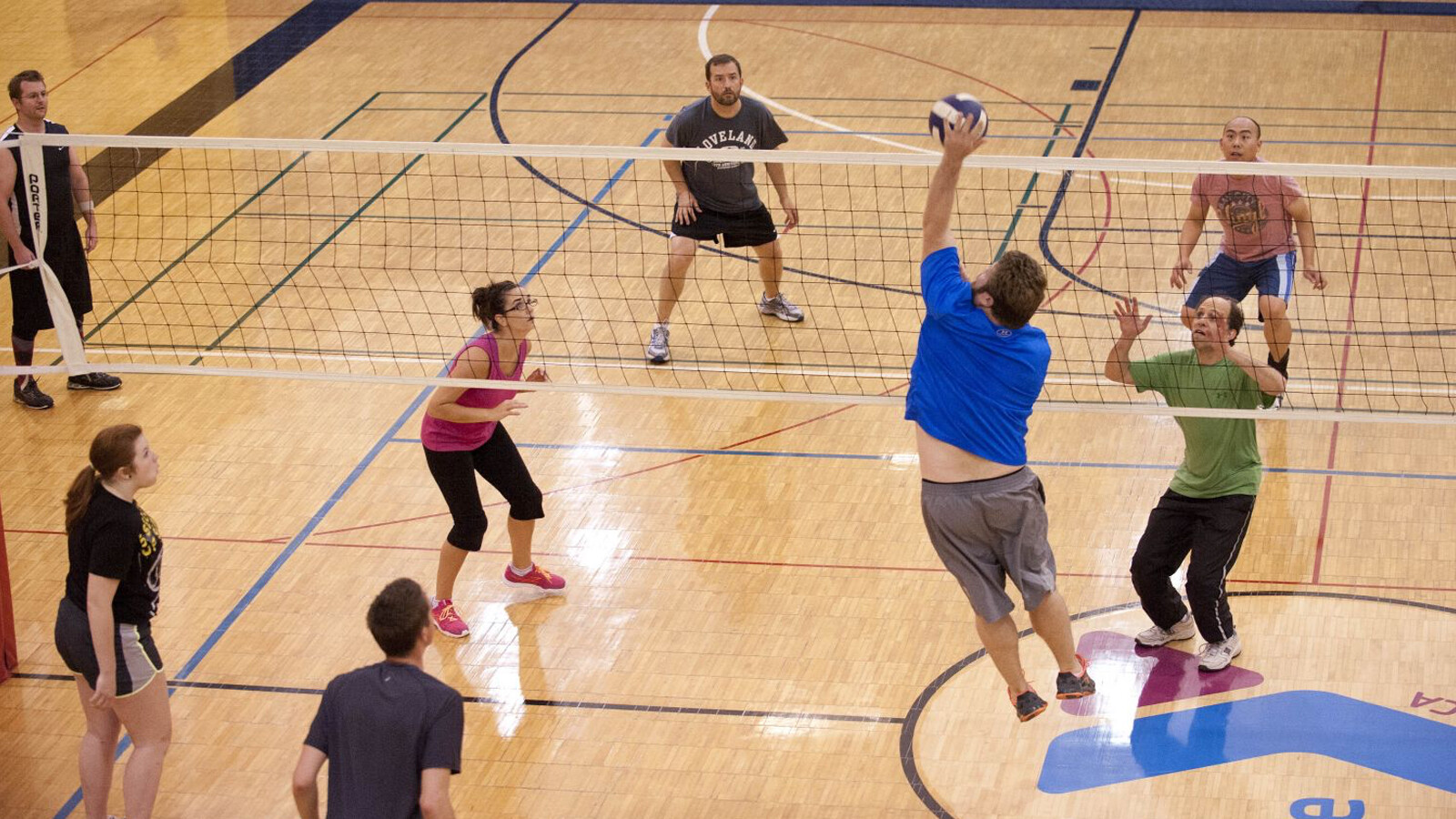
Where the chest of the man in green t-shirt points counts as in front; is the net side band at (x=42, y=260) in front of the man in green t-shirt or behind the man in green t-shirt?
in front

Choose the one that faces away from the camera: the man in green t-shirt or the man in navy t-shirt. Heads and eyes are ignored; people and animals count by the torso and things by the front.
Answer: the man in navy t-shirt

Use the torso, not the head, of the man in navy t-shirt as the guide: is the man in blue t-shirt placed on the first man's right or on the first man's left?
on the first man's right

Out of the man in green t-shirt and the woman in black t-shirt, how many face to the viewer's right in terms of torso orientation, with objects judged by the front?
1

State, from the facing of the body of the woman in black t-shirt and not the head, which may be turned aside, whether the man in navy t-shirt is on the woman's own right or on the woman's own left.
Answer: on the woman's own right

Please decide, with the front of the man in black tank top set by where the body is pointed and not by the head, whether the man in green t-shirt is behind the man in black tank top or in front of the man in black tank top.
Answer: in front

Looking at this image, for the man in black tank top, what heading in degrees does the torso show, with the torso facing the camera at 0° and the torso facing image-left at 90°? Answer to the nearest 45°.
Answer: approximately 315°

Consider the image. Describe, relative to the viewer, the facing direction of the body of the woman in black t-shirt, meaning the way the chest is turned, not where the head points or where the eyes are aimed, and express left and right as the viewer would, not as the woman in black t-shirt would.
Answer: facing to the right of the viewer

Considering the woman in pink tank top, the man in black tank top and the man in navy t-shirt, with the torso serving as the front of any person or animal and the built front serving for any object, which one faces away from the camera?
the man in navy t-shirt

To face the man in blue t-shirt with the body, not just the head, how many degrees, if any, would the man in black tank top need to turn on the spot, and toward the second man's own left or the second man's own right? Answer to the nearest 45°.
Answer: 0° — they already face them

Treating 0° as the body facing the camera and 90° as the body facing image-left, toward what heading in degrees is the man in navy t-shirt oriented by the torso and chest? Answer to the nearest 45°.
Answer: approximately 180°

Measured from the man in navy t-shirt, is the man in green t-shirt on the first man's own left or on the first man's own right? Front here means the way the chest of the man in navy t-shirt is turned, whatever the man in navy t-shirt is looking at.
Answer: on the first man's own right
